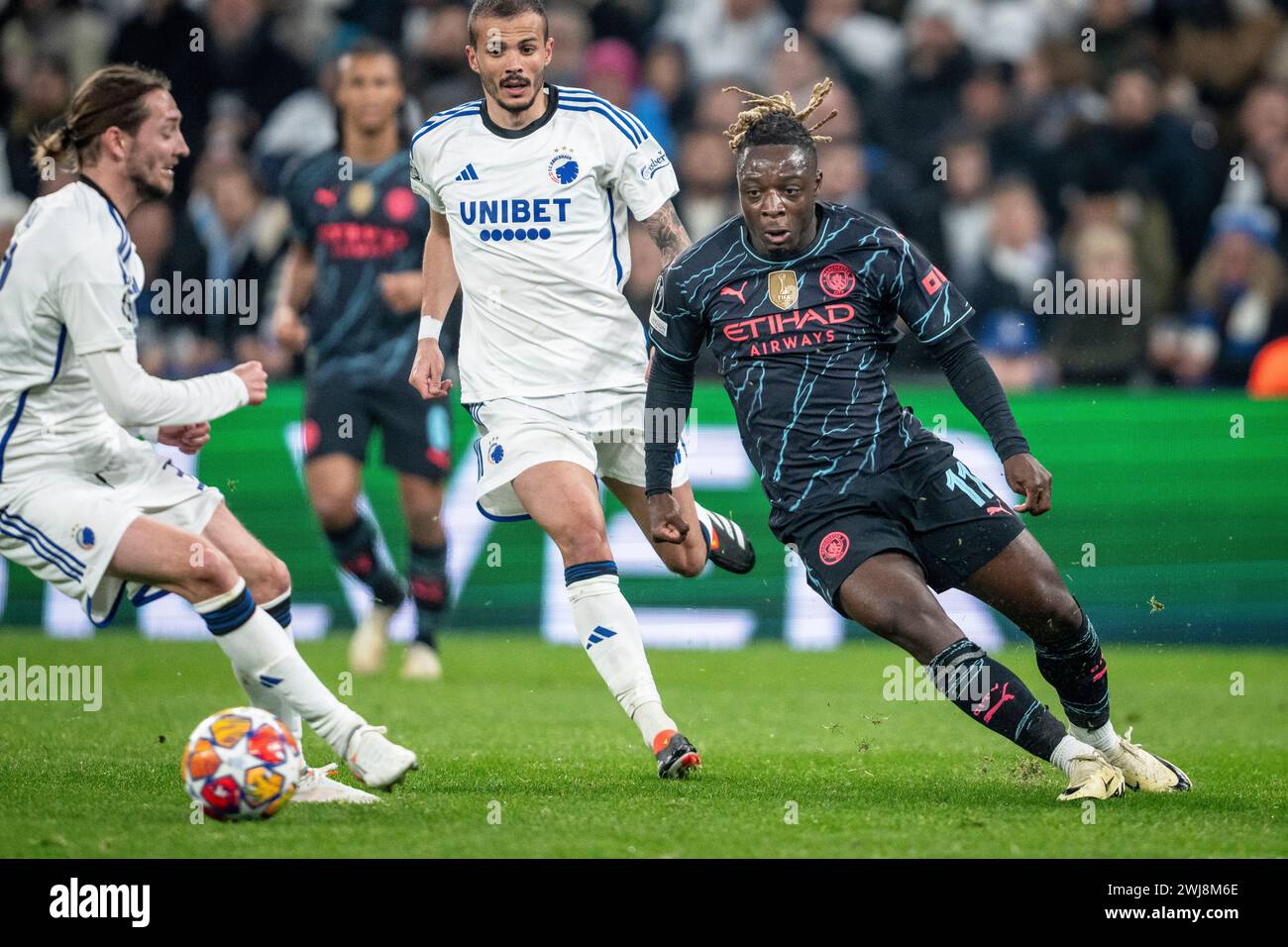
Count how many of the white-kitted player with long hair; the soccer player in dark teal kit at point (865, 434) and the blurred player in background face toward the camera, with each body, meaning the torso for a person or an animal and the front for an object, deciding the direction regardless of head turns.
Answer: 2

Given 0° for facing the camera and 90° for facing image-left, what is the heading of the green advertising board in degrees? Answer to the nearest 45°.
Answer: approximately 0°

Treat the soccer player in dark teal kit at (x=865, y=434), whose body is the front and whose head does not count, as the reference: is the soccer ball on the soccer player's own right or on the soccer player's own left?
on the soccer player's own right

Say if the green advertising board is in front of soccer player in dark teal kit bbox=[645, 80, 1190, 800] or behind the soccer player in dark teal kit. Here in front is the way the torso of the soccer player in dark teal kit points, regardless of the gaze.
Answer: behind

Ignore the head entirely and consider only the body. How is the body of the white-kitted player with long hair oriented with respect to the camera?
to the viewer's right

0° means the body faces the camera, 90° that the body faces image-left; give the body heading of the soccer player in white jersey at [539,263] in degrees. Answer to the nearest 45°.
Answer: approximately 0°

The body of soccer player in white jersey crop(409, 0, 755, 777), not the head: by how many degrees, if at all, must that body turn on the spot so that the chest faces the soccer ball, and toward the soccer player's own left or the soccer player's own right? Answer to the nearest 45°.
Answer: approximately 45° to the soccer player's own right
